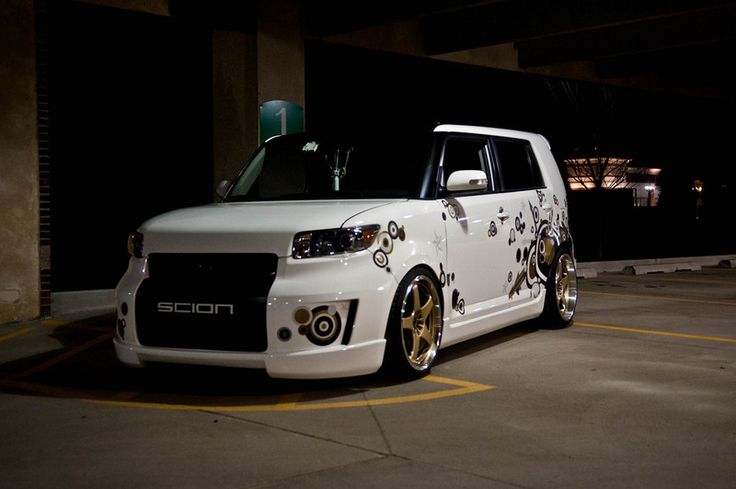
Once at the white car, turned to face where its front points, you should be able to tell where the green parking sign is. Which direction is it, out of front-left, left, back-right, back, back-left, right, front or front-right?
back-right

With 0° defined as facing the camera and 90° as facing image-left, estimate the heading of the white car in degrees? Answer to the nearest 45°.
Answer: approximately 45°

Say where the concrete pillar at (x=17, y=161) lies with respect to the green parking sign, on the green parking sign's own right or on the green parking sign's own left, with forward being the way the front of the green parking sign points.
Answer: on the green parking sign's own right

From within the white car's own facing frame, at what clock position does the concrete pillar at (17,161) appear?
The concrete pillar is roughly at 3 o'clock from the white car.

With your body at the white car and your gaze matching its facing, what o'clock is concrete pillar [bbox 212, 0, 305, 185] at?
The concrete pillar is roughly at 4 o'clock from the white car.

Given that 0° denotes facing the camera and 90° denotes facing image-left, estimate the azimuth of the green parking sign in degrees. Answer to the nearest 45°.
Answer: approximately 0°

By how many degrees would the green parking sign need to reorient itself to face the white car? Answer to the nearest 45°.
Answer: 0° — it already faces it
